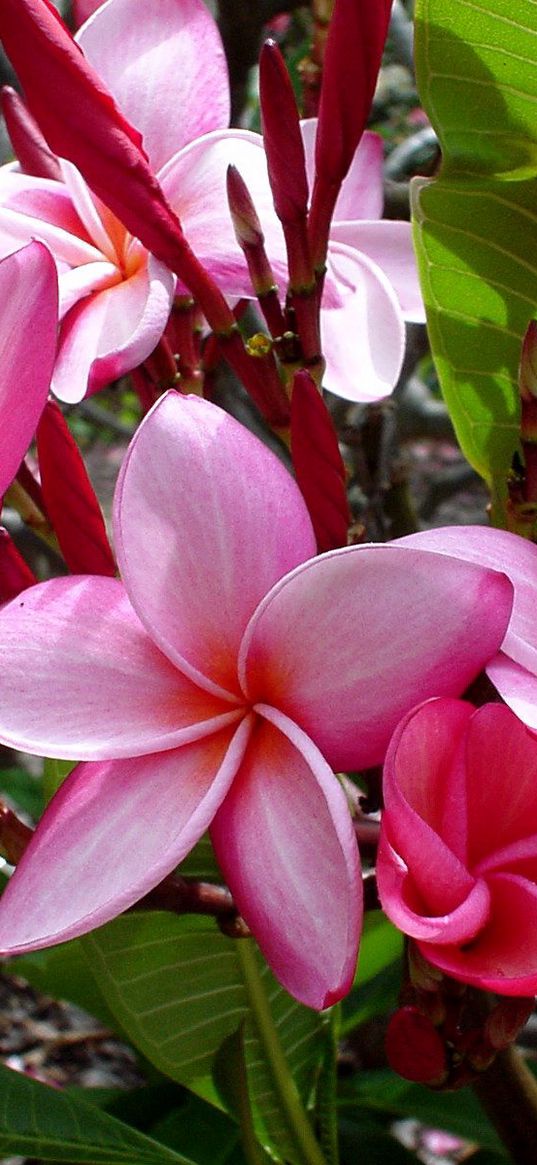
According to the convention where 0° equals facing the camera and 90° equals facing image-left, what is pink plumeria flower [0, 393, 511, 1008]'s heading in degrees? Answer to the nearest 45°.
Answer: approximately 0°
